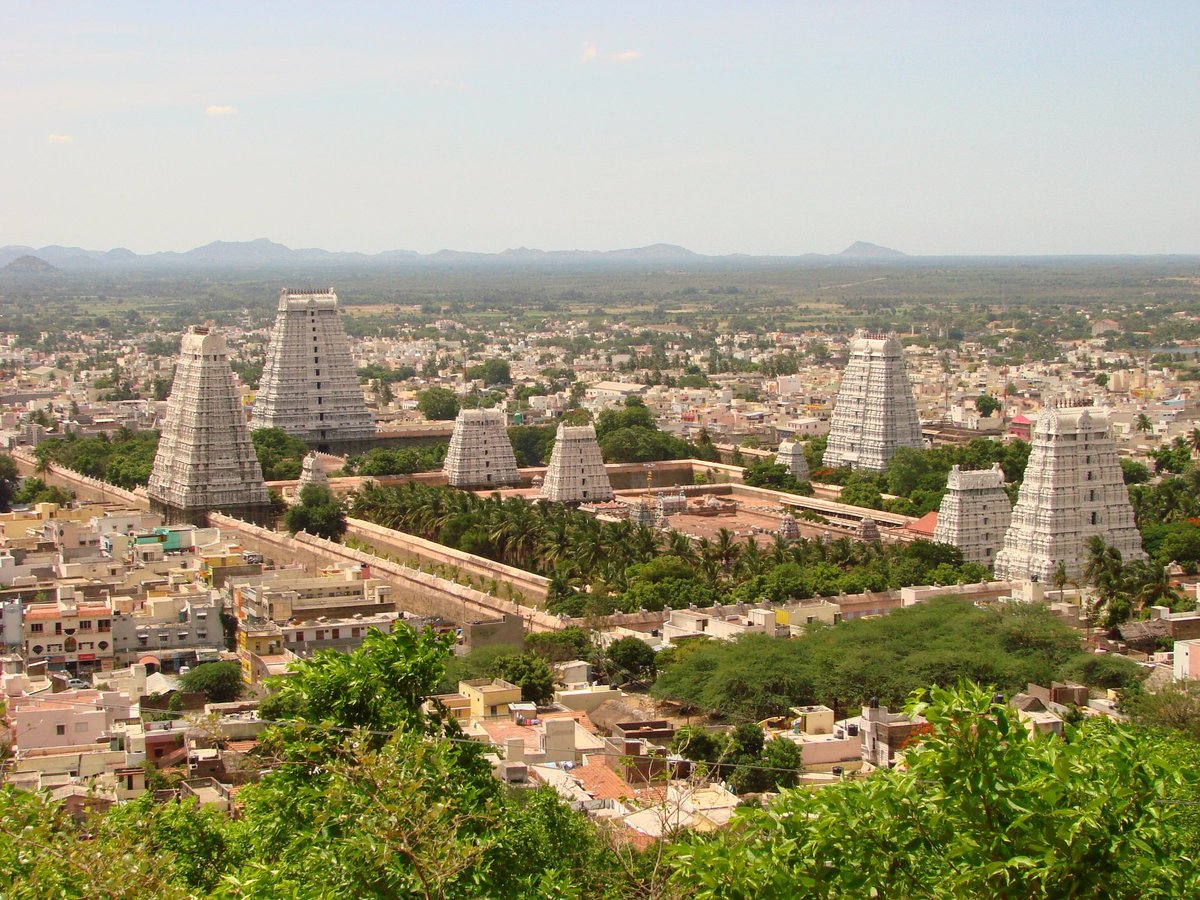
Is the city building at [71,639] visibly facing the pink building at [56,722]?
yes

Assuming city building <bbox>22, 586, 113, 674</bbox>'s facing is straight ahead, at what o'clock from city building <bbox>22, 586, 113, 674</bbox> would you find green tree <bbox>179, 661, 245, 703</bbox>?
The green tree is roughly at 11 o'clock from the city building.

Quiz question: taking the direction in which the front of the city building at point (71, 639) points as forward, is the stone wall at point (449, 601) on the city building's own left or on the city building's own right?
on the city building's own left

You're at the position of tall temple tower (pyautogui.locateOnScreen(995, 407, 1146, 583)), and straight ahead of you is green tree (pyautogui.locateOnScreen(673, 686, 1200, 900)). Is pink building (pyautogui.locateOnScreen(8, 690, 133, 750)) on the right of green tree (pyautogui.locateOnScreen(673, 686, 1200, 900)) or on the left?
right

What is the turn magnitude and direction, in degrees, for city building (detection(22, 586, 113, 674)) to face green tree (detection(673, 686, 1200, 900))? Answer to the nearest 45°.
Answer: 0° — it already faces it

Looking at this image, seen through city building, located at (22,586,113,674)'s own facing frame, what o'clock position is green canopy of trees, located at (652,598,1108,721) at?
The green canopy of trees is roughly at 10 o'clock from the city building.

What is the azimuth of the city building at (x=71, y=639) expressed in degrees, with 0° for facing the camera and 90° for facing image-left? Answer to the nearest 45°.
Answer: approximately 0°

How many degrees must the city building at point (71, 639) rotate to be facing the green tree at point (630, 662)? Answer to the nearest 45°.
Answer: approximately 45° to its left

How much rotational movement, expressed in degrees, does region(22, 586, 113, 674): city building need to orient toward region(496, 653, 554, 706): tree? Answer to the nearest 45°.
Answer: approximately 45° to its left
